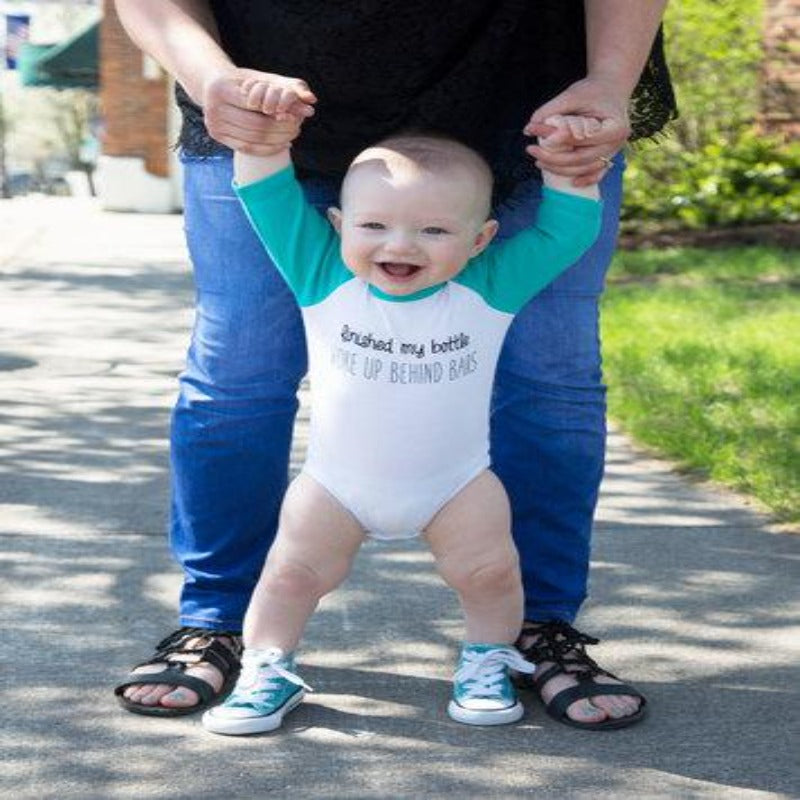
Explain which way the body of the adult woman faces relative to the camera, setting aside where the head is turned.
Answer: toward the camera

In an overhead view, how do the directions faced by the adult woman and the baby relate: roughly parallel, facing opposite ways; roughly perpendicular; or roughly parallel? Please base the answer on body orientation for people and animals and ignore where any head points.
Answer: roughly parallel

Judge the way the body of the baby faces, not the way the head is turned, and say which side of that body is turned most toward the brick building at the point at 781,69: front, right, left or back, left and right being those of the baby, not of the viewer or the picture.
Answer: back

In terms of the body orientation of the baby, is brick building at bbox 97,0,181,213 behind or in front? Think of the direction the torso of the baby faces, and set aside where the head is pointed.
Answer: behind

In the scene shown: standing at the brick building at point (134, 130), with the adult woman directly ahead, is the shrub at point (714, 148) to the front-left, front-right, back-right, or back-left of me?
front-left

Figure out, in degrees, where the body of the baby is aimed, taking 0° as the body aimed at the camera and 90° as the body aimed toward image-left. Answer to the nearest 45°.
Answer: approximately 0°

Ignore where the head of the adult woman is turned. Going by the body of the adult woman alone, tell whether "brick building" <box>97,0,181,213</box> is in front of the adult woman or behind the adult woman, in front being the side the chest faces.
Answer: behind

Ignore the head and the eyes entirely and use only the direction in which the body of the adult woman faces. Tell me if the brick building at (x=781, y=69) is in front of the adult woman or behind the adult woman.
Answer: behind

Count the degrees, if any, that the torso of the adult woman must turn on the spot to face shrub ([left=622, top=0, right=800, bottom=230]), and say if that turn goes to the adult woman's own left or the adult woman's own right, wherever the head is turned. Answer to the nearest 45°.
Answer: approximately 180°

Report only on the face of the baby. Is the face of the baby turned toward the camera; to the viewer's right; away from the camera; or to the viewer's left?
toward the camera
